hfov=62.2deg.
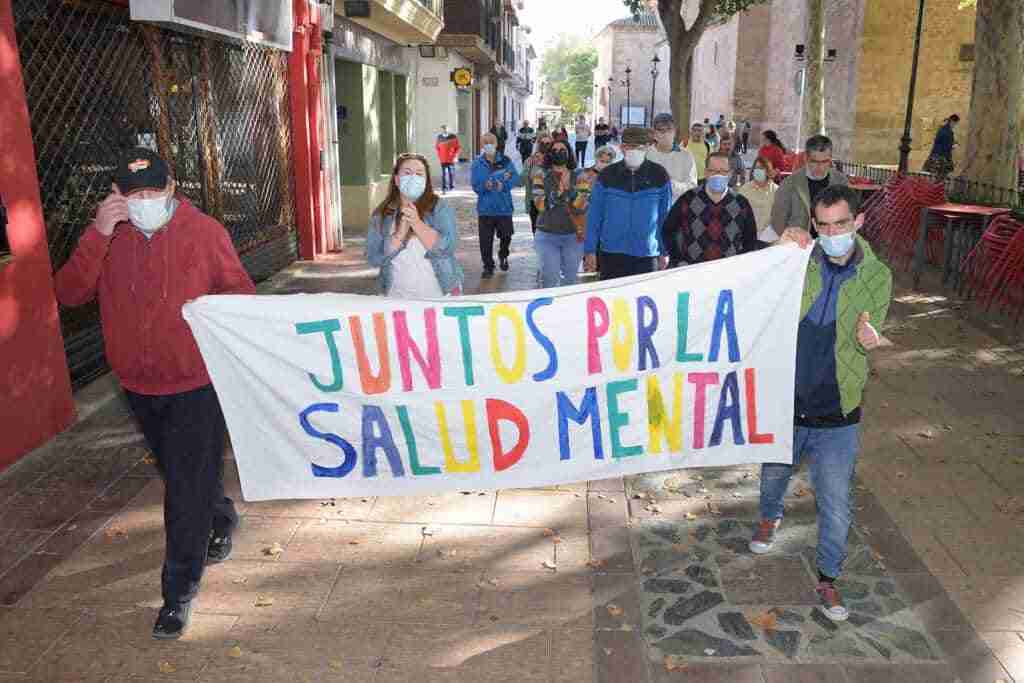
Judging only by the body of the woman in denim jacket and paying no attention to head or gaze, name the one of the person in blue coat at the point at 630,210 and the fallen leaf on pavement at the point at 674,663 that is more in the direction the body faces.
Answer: the fallen leaf on pavement

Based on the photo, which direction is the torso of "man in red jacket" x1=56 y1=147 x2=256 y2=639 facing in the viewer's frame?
toward the camera

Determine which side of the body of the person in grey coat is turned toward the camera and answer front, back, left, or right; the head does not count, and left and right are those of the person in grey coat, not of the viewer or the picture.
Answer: front

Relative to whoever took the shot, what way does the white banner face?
facing the viewer

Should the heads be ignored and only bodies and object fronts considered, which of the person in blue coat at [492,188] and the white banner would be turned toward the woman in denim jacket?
the person in blue coat

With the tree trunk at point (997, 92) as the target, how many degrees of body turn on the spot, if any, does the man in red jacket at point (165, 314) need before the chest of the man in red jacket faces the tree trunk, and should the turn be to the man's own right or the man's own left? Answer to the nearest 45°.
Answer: approximately 135° to the man's own left

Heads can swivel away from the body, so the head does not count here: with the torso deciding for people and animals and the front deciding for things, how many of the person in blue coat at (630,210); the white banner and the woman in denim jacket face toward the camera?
3

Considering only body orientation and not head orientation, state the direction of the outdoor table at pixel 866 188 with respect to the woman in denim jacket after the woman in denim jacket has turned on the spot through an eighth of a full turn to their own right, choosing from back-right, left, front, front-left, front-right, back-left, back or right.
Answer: back

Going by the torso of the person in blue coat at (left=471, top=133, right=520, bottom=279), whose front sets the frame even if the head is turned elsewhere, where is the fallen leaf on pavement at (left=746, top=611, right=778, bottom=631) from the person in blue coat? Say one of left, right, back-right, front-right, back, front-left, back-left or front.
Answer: front

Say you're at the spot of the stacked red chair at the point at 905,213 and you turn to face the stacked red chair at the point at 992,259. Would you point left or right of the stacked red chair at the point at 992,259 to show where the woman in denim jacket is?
right

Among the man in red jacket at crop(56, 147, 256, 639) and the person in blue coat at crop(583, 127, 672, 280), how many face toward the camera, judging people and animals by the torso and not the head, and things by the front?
2

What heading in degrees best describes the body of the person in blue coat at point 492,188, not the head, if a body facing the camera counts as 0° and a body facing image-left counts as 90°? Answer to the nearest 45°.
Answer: approximately 0°
